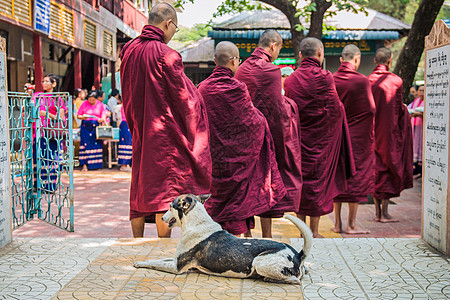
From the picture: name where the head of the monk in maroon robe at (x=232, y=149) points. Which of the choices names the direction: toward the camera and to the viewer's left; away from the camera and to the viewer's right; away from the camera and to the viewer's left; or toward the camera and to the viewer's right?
away from the camera and to the viewer's right

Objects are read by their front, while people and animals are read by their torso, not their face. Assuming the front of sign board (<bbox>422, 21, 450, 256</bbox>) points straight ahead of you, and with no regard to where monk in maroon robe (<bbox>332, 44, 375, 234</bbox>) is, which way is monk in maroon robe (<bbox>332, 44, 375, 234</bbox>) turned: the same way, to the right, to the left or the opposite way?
the opposite way

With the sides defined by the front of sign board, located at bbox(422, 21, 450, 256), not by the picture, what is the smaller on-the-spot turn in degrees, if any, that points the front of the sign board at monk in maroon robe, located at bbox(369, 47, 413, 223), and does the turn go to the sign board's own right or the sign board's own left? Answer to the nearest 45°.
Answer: approximately 135° to the sign board's own right

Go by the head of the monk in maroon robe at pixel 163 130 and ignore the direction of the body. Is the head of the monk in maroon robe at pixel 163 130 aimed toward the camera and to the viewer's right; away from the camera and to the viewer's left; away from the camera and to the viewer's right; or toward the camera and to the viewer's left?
away from the camera and to the viewer's right

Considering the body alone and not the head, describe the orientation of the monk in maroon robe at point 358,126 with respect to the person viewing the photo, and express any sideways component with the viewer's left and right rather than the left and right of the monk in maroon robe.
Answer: facing away from the viewer and to the right of the viewer

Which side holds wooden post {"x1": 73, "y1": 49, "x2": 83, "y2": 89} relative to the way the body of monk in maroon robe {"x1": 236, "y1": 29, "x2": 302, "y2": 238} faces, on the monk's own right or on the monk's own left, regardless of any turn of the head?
on the monk's own left

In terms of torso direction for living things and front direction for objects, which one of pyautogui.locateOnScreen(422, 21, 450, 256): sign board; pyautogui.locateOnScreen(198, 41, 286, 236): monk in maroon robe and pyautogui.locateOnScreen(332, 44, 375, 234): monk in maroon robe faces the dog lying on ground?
the sign board

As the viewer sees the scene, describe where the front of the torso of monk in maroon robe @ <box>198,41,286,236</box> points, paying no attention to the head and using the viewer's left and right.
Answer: facing away from the viewer and to the right of the viewer

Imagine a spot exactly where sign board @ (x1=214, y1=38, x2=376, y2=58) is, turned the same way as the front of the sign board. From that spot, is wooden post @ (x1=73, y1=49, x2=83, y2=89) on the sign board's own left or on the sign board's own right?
on the sign board's own right

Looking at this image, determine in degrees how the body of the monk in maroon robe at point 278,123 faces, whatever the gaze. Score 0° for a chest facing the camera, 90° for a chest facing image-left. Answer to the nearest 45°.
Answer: approximately 225°

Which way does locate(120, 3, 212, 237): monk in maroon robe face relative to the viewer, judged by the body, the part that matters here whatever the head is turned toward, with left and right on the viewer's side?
facing away from the viewer and to the right of the viewer

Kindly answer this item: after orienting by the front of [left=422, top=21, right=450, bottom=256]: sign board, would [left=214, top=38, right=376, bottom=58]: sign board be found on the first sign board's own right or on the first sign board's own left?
on the first sign board's own right

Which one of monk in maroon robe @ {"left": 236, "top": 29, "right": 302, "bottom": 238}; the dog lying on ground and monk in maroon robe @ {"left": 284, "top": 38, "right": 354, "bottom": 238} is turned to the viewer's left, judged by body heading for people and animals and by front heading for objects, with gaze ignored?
the dog lying on ground

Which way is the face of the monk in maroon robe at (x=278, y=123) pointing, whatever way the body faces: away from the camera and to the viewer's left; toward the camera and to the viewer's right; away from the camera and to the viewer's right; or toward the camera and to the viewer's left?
away from the camera and to the viewer's right
